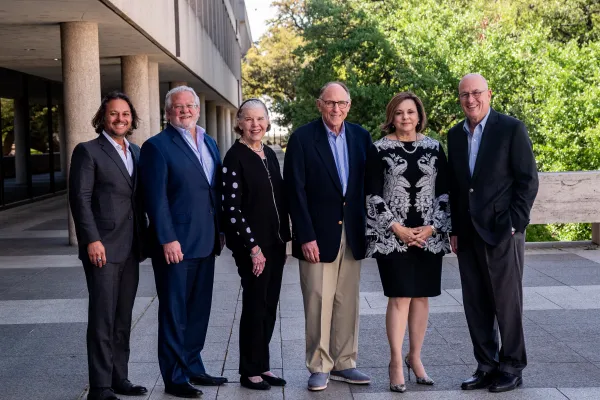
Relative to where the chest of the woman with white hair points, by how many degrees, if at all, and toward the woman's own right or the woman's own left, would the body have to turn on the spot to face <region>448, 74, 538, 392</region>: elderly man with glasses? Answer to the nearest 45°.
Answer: approximately 45° to the woman's own left

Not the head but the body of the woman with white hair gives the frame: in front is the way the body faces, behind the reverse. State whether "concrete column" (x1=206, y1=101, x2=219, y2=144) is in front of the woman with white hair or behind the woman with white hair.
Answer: behind

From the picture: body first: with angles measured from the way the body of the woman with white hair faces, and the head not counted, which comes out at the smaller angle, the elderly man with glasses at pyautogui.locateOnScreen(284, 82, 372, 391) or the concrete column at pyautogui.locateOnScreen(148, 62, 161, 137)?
the elderly man with glasses

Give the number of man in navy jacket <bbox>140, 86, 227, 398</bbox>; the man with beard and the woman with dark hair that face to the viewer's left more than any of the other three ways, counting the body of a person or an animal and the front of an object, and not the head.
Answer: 0

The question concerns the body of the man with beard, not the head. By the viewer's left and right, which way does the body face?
facing the viewer and to the right of the viewer

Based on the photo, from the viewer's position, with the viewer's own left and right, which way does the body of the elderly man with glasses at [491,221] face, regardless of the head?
facing the viewer and to the left of the viewer

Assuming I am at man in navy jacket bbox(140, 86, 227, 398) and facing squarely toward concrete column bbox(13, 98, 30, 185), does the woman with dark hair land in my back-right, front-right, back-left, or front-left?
back-right

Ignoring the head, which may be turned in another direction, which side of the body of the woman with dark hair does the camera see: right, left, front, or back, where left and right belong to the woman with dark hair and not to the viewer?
front

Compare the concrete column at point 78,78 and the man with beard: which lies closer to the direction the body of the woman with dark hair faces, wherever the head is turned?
the man with beard

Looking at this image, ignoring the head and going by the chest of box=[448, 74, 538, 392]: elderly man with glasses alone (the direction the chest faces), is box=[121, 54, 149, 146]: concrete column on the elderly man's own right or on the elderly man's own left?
on the elderly man's own right

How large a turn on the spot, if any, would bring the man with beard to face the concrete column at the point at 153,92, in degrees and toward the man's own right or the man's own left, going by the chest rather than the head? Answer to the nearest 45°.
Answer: approximately 135° to the man's own left

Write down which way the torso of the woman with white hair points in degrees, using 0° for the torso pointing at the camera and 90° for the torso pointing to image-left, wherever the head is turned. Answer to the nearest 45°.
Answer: approximately 315°
